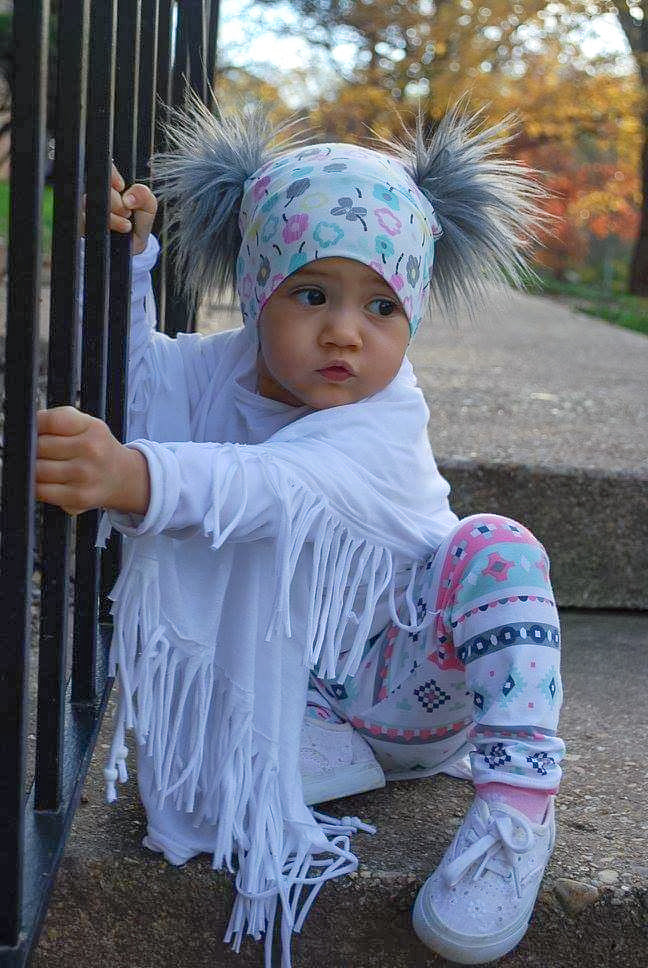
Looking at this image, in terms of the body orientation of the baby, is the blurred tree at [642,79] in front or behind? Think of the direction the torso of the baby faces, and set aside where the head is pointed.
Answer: behind
